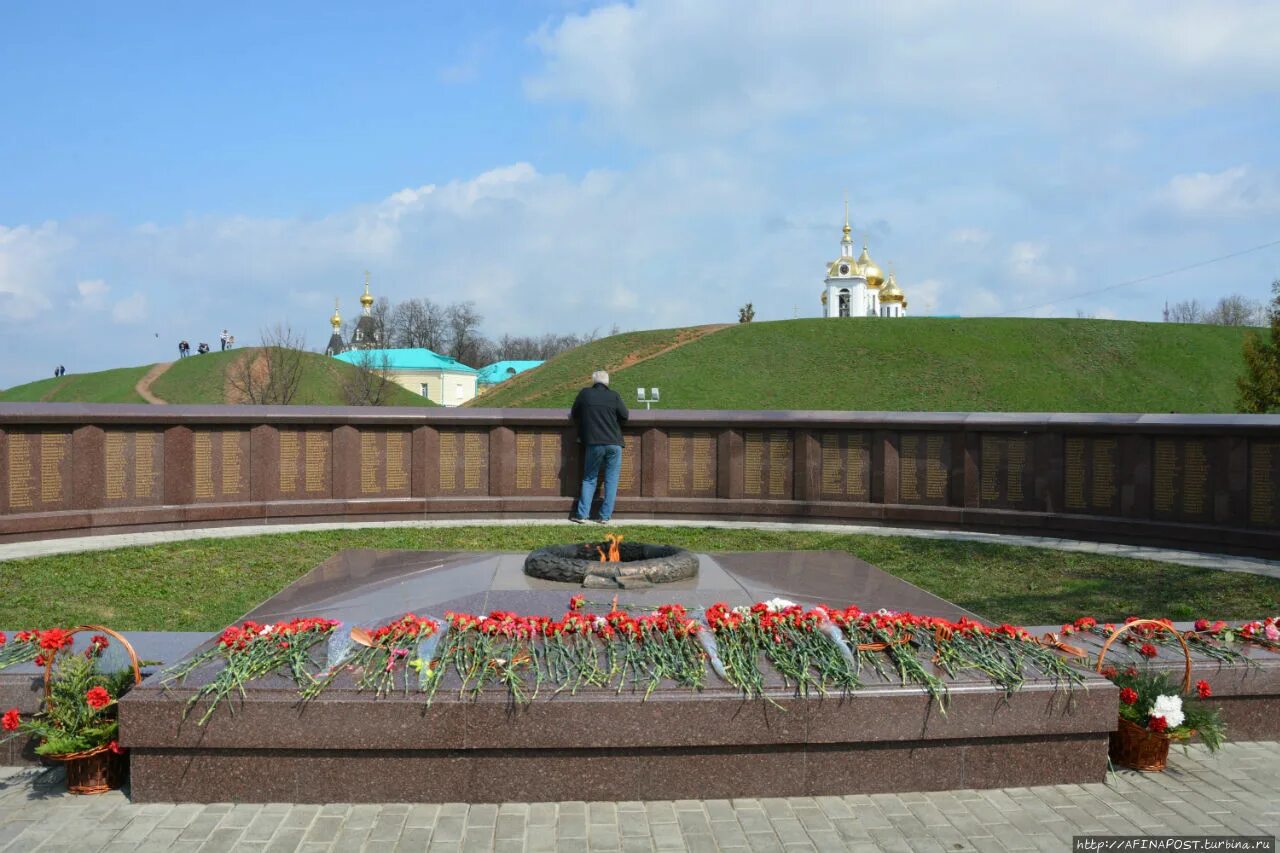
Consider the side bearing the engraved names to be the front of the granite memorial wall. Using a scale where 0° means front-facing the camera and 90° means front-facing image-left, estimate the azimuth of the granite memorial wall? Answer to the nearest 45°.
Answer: approximately 0°

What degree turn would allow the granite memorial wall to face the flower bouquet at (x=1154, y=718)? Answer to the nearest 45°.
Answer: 0° — it already faces it

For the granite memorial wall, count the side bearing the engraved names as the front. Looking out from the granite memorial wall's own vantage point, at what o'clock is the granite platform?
The granite platform is roughly at 12 o'clock from the granite memorial wall.

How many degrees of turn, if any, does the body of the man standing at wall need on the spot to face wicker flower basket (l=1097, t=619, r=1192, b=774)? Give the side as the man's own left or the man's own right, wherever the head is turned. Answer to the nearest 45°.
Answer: approximately 180°

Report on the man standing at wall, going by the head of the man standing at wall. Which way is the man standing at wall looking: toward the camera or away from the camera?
away from the camera

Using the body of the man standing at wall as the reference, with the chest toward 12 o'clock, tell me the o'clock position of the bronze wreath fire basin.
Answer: The bronze wreath fire basin is roughly at 6 o'clock from the man standing at wall.

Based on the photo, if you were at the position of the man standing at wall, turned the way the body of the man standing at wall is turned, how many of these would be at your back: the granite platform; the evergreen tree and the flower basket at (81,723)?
2

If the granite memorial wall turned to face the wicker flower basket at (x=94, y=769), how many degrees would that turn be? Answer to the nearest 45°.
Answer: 0° — it already faces it

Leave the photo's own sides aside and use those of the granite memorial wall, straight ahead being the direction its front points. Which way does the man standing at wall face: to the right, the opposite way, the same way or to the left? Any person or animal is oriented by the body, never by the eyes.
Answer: the opposite way

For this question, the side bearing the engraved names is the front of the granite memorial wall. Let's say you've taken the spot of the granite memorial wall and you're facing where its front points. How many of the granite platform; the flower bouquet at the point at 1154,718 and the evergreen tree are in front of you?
2

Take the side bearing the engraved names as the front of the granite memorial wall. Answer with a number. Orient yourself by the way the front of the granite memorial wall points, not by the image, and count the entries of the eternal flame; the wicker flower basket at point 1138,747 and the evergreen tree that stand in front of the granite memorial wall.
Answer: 2

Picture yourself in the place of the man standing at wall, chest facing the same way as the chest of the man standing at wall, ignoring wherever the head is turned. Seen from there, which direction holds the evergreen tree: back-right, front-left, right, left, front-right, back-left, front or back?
front-right

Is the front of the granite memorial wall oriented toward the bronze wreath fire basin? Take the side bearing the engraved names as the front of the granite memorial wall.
yes

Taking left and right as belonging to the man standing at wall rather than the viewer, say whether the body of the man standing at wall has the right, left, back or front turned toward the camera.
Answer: back

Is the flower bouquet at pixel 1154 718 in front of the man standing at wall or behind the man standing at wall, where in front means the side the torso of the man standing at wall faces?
behind

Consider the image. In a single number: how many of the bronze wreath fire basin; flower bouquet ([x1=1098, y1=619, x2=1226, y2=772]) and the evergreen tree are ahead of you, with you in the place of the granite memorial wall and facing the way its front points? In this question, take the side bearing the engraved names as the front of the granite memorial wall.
2

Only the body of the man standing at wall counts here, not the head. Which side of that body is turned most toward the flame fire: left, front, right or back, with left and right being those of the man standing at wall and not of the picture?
back

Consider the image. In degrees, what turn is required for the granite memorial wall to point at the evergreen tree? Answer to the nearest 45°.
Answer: approximately 135° to its left
